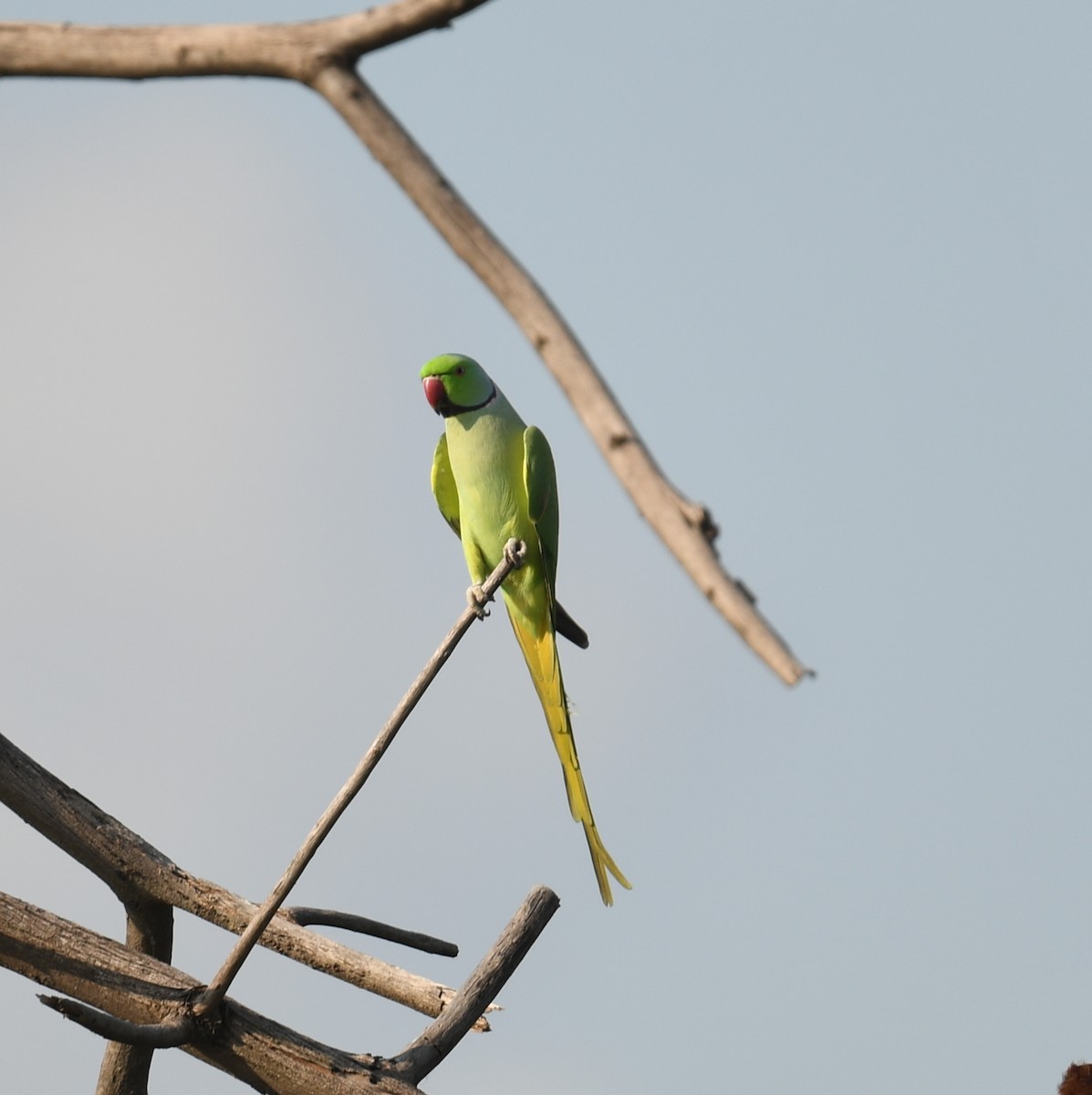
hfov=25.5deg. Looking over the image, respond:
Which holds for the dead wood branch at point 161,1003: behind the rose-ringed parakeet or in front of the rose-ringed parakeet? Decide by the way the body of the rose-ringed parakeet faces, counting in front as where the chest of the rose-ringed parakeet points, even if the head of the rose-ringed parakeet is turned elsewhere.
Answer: in front

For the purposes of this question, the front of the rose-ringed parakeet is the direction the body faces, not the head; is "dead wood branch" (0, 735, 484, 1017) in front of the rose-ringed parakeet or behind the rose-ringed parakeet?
in front

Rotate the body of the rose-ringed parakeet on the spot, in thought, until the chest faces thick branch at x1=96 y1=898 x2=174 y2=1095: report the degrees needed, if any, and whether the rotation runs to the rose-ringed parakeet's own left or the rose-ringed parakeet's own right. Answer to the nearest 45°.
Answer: approximately 45° to the rose-ringed parakeet's own right

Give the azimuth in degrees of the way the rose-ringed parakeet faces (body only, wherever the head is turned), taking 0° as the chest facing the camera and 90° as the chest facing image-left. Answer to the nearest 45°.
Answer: approximately 45°

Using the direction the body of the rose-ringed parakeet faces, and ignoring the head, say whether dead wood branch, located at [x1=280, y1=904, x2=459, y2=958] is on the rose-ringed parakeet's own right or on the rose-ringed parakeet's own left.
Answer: on the rose-ringed parakeet's own right
